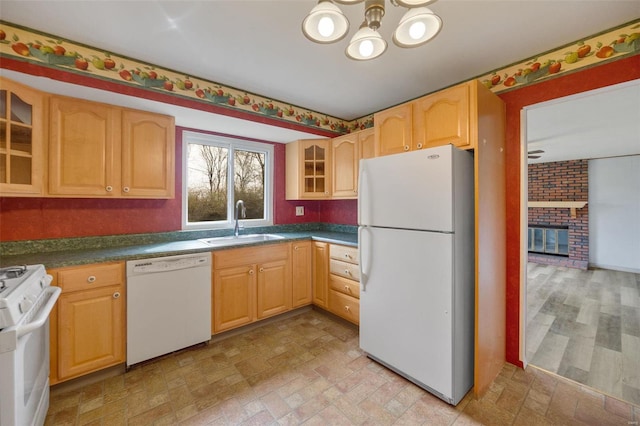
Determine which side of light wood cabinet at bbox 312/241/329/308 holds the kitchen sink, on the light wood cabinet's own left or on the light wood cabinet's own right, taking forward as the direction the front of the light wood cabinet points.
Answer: on the light wood cabinet's own right

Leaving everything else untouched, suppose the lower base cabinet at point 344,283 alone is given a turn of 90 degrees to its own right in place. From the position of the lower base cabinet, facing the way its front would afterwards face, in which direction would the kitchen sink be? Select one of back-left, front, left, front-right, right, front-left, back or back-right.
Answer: front-left

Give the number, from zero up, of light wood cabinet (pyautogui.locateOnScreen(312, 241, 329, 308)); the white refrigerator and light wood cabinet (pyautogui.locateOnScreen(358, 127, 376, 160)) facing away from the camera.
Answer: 0

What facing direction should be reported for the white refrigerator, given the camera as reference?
facing the viewer and to the left of the viewer

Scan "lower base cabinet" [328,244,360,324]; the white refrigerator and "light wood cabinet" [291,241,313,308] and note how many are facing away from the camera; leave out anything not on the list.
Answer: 0

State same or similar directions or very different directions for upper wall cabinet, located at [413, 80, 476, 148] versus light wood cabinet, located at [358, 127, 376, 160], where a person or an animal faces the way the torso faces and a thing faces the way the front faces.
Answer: same or similar directions

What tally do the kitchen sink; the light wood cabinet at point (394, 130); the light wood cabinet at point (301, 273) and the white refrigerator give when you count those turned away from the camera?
0

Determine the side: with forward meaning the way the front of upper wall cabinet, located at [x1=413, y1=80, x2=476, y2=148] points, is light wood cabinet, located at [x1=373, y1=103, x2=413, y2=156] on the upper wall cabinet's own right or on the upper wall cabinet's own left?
on the upper wall cabinet's own right

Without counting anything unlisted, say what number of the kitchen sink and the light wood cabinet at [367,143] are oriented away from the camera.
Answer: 0

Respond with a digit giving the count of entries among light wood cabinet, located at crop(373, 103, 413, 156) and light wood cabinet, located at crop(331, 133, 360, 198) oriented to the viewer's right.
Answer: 0

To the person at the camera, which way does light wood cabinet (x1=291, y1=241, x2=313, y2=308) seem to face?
facing the viewer and to the right of the viewer

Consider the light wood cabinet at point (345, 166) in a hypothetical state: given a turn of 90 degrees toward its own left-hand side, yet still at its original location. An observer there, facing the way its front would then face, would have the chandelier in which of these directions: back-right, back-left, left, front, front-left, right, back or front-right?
front-right

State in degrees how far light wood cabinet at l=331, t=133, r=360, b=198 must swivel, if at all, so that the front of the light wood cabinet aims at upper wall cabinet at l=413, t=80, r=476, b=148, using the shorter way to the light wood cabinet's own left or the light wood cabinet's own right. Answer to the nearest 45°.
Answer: approximately 90° to the light wood cabinet's own left

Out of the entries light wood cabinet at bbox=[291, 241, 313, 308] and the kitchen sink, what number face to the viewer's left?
0
